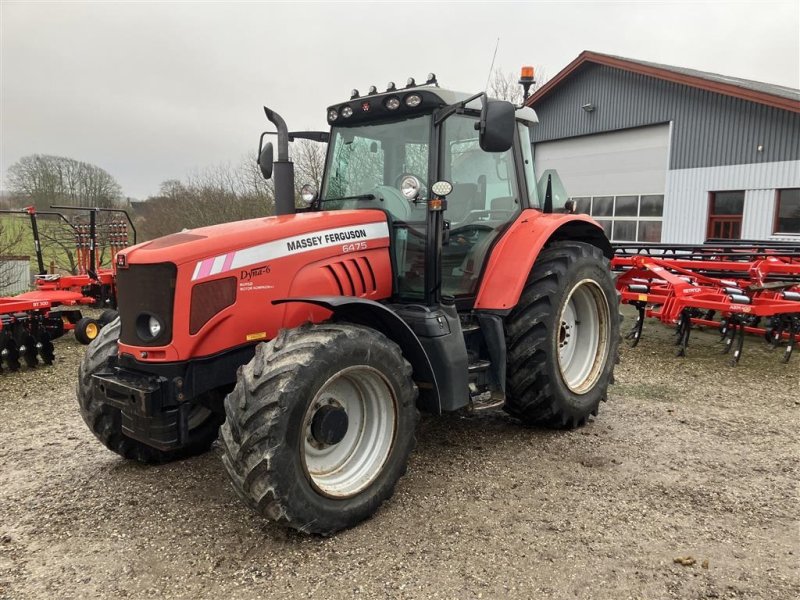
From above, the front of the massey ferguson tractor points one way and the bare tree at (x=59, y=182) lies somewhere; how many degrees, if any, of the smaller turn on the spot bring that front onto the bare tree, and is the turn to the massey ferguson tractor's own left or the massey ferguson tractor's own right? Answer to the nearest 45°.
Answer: approximately 90° to the massey ferguson tractor's own right

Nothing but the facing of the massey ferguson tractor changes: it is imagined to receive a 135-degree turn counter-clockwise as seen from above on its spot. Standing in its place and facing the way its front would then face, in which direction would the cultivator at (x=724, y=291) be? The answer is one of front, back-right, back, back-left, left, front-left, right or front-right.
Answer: front-left

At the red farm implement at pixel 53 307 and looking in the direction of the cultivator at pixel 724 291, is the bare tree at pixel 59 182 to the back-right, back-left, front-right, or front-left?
back-left

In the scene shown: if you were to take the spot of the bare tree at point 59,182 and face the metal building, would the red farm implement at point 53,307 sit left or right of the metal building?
right

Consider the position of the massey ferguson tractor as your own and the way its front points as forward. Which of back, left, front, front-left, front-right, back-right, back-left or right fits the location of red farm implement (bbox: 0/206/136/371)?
right

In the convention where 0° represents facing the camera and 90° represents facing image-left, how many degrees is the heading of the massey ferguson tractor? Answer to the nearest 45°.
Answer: approximately 45°

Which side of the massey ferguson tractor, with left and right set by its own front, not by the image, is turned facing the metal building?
back
